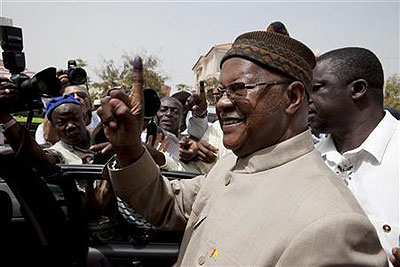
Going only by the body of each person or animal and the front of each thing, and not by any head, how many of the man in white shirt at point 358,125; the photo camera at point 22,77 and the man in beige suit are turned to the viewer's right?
1

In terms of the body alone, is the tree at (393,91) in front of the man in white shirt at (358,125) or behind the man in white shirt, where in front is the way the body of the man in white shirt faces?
behind

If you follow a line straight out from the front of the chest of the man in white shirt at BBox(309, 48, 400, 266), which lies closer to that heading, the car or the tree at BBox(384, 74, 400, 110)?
the car

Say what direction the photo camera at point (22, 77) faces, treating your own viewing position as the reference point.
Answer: facing to the right of the viewer

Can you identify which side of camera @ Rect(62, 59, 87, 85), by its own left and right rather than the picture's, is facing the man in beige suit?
front

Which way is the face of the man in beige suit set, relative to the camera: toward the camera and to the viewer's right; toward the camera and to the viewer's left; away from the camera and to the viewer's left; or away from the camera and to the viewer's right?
toward the camera and to the viewer's left

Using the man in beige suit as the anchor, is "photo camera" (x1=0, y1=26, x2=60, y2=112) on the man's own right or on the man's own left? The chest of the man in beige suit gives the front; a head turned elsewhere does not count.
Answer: on the man's own right

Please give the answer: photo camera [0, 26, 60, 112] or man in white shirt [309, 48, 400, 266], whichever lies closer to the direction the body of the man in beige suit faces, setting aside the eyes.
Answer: the photo camera

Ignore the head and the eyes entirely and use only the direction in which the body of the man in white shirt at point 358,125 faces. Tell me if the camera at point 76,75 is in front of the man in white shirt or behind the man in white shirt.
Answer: in front

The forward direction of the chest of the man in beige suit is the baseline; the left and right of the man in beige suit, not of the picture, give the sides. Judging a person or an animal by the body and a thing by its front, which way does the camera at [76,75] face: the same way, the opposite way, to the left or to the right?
to the left

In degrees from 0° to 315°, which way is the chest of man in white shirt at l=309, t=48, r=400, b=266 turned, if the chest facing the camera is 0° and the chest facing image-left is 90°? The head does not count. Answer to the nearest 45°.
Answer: approximately 45°
